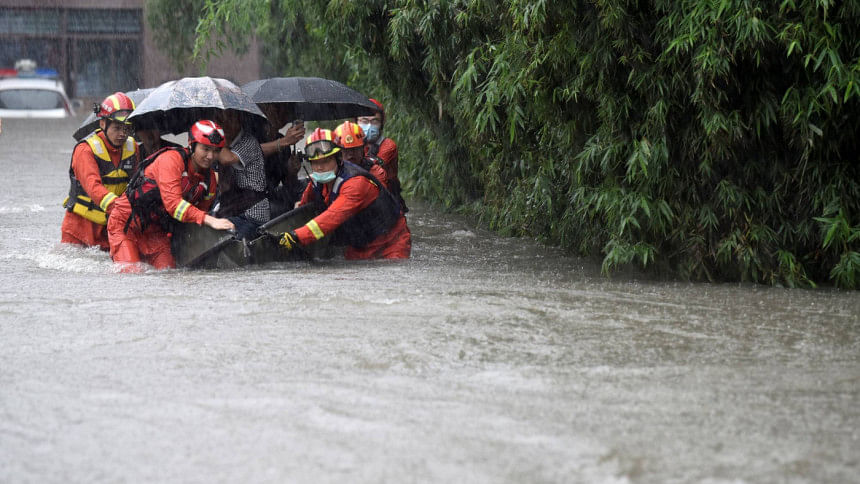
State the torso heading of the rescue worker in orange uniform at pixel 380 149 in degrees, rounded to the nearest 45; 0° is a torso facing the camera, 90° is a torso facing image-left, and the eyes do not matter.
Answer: approximately 45°

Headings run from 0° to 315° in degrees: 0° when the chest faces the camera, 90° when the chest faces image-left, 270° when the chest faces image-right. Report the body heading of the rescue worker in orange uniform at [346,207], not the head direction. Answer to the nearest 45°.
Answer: approximately 45°

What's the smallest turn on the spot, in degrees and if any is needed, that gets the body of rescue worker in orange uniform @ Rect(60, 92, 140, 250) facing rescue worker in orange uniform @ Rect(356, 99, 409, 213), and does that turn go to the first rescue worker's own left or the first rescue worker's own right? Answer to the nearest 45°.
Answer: approximately 45° to the first rescue worker's own left

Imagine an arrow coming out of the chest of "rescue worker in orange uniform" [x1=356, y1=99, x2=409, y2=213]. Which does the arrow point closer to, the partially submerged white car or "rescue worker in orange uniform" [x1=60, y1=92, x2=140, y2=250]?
the rescue worker in orange uniform

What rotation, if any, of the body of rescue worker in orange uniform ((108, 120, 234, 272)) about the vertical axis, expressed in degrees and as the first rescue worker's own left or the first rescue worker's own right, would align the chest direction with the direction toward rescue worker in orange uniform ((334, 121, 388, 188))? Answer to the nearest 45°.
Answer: approximately 45° to the first rescue worker's own left

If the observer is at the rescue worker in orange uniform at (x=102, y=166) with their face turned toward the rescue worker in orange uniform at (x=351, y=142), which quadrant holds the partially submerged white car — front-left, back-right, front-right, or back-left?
back-left

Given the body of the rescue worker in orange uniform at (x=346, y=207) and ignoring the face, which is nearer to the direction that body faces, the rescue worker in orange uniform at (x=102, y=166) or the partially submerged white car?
the rescue worker in orange uniform

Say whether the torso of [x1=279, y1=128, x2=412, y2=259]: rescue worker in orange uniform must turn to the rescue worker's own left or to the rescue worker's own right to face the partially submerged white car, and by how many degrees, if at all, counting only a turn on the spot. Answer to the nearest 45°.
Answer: approximately 90° to the rescue worker's own right
